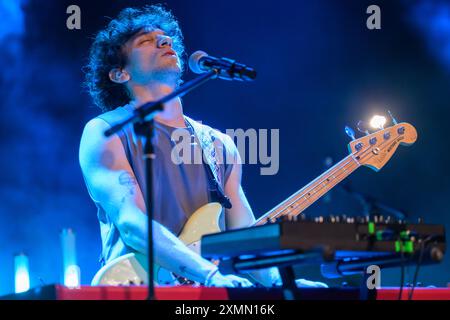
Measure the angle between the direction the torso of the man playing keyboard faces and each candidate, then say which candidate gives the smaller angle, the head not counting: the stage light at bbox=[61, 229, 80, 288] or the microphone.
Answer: the microphone

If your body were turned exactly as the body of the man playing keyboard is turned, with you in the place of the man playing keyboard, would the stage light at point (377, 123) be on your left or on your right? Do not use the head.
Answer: on your left

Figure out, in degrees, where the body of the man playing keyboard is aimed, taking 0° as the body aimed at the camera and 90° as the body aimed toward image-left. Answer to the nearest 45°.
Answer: approximately 315°

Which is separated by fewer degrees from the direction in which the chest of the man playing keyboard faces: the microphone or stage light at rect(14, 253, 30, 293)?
the microphone

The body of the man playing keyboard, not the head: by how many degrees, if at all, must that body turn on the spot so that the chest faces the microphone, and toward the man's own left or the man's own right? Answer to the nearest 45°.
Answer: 0° — they already face it

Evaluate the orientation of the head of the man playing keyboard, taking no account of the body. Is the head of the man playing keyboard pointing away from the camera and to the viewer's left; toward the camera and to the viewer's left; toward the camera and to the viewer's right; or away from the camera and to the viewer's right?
toward the camera and to the viewer's right

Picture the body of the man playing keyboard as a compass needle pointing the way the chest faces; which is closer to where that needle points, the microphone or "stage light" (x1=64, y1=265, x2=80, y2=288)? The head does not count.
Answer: the microphone
